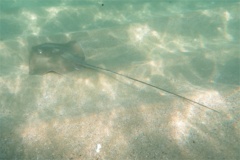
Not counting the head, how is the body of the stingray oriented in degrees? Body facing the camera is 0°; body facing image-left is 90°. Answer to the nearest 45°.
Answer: approximately 135°
